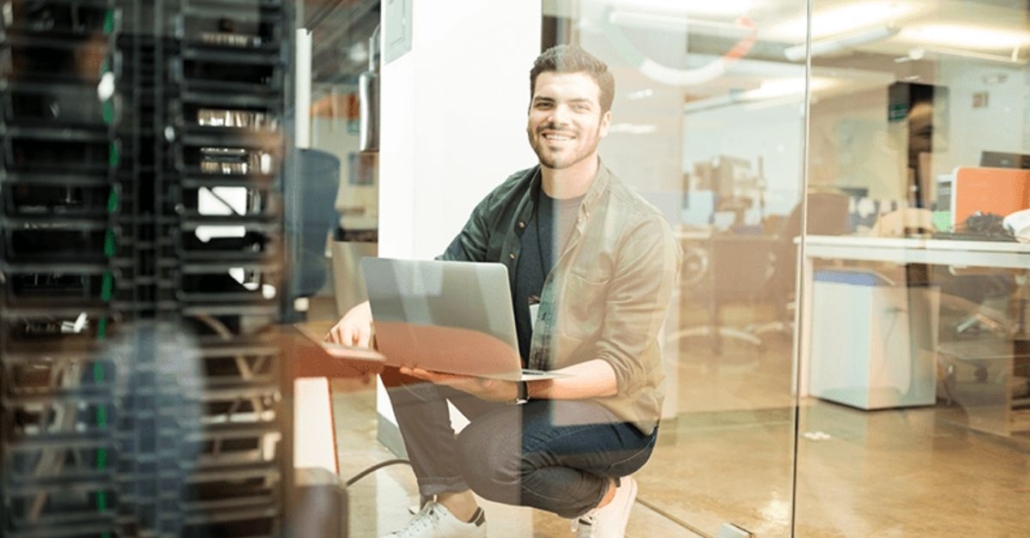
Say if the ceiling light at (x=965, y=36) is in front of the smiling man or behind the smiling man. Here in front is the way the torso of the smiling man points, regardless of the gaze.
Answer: behind

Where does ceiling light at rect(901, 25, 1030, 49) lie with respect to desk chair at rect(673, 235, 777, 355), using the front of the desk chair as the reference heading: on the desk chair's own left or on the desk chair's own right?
on the desk chair's own right

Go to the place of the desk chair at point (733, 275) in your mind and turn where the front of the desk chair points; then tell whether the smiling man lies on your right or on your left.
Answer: on your left

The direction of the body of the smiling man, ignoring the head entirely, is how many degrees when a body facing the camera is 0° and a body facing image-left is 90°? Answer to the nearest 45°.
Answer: approximately 45°

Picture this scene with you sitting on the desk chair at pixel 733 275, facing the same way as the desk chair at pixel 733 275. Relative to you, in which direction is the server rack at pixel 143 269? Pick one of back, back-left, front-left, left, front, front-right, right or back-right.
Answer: back-left

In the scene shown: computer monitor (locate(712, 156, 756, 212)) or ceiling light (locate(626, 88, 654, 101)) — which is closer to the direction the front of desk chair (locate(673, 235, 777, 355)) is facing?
the computer monitor
